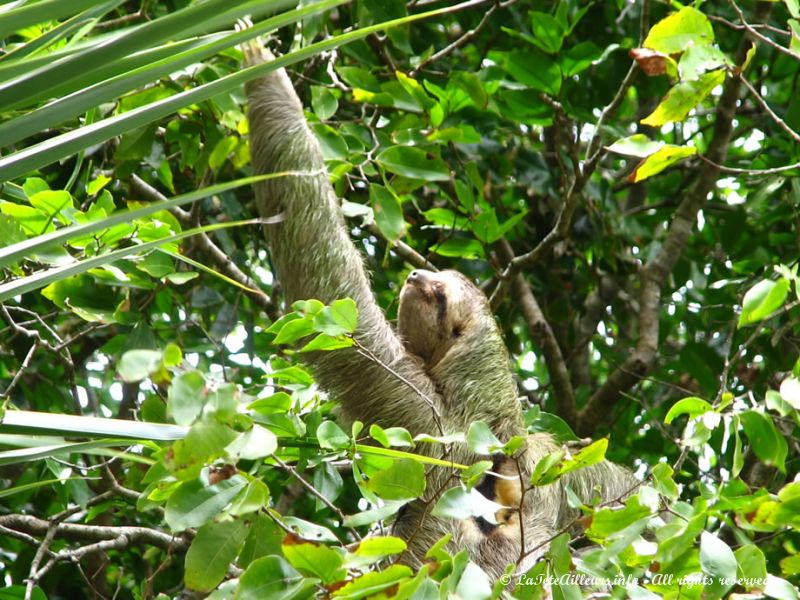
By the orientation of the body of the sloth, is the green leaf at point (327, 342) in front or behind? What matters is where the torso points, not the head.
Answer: in front

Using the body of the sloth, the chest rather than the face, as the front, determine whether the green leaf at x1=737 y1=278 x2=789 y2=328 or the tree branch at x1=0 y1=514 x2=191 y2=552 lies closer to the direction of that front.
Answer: the tree branch

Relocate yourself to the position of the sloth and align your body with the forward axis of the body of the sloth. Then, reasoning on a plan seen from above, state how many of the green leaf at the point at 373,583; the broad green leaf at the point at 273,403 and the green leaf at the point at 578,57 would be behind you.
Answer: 1

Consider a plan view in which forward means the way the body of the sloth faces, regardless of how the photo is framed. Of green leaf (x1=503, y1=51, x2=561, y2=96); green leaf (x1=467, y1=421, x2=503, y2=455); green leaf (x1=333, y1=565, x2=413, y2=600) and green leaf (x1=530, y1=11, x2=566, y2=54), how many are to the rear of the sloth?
2
